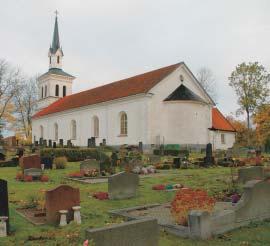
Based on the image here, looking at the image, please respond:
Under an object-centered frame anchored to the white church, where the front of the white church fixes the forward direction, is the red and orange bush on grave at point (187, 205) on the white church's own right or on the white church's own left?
on the white church's own left

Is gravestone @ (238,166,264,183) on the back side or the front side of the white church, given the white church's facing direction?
on the back side

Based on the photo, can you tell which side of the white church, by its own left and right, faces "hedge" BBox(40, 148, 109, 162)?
left

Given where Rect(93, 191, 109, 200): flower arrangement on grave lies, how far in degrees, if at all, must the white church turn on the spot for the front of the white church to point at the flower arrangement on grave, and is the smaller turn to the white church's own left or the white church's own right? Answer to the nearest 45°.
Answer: approximately 135° to the white church's own left

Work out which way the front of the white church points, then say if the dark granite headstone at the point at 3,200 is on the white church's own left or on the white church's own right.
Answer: on the white church's own left

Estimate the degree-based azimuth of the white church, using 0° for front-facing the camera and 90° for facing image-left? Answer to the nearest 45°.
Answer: approximately 135°

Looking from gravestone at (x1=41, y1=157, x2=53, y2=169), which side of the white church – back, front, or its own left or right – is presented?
left

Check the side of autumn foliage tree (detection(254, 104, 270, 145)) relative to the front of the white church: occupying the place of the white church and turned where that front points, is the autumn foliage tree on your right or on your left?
on your right

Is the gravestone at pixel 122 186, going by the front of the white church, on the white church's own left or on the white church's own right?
on the white church's own left
